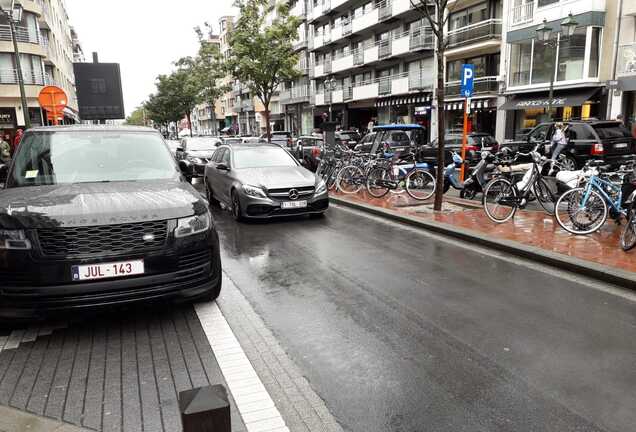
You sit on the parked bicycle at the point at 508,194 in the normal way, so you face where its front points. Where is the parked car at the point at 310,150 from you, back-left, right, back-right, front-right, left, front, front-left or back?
left

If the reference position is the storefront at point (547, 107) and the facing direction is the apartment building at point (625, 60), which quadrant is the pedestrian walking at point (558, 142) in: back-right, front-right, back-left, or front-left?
front-right

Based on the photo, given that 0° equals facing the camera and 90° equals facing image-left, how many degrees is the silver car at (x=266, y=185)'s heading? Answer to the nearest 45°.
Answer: approximately 315°

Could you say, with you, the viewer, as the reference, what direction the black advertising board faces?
facing the viewer

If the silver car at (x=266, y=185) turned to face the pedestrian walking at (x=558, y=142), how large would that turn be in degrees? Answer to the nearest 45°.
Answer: approximately 90° to its left

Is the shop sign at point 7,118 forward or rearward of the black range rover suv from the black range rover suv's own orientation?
rearward

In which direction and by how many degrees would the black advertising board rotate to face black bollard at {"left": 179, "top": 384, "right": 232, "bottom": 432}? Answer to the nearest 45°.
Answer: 0° — it already faces it

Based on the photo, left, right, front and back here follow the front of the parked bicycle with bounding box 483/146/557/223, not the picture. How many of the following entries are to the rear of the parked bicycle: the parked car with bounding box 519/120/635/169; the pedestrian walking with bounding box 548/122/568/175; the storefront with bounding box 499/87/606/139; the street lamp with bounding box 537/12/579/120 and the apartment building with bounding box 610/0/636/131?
0

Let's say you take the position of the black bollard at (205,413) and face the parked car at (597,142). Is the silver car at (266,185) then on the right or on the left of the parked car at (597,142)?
left

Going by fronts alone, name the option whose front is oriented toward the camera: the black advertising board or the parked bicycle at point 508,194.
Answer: the black advertising board

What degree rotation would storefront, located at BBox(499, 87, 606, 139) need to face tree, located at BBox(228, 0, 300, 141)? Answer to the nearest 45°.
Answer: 0° — it already faces it

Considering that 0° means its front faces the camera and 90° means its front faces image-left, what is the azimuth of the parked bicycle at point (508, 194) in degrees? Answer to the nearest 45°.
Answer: approximately 225°

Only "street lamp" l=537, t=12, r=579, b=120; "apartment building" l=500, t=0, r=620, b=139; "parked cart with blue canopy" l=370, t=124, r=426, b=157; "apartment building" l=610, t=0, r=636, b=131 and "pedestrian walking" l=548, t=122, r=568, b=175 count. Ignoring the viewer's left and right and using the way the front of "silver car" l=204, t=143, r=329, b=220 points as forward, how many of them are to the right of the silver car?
0

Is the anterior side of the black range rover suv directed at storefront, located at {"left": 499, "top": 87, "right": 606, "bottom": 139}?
no

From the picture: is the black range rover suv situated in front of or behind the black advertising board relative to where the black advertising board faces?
in front

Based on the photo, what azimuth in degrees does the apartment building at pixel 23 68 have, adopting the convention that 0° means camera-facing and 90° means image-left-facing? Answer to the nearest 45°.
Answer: approximately 315°

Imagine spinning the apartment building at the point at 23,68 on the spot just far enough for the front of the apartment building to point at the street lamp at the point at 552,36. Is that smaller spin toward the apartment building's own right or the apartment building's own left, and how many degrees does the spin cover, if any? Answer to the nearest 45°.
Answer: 0° — it already faces it

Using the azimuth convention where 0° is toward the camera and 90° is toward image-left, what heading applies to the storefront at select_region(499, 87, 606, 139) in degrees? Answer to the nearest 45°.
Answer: approximately 45°

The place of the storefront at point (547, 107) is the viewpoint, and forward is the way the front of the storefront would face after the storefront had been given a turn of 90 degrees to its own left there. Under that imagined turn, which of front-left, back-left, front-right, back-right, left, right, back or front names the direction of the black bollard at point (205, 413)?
front-right

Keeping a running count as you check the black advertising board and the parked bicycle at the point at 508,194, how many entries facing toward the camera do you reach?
1
